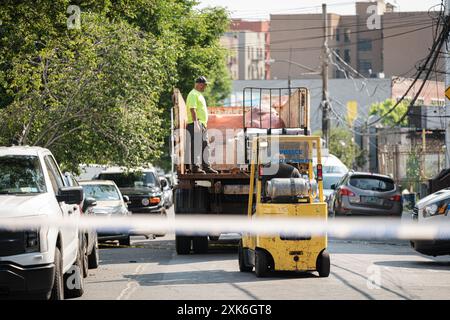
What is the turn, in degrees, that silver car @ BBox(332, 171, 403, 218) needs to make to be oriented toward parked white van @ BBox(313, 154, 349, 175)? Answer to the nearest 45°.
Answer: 0° — it already faces it

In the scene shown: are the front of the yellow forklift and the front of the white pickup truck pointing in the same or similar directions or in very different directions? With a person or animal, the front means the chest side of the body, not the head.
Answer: very different directions

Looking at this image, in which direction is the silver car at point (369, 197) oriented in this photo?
away from the camera

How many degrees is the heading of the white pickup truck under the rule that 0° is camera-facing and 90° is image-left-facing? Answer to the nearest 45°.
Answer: approximately 0°

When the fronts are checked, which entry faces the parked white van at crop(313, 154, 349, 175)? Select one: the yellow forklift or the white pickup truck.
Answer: the yellow forklift

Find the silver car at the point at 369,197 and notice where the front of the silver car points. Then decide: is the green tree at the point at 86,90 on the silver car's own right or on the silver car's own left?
on the silver car's own left

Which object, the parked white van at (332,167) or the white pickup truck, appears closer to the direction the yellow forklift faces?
the parked white van

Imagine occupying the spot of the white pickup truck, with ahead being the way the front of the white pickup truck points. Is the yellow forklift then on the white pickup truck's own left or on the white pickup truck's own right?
on the white pickup truck's own left

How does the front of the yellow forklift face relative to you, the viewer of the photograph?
facing away from the viewer

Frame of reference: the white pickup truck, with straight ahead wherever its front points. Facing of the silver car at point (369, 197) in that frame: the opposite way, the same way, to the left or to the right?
the opposite way

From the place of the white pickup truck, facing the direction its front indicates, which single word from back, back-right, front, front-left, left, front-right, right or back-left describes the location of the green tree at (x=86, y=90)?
back

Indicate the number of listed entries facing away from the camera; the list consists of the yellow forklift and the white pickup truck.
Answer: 1

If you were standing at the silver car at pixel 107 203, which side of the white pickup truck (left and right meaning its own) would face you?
back
